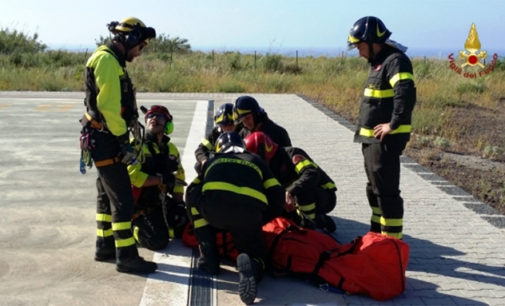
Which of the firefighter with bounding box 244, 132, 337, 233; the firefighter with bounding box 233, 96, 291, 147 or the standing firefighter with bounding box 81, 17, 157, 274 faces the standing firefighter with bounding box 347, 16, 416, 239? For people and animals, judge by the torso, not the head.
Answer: the standing firefighter with bounding box 81, 17, 157, 274

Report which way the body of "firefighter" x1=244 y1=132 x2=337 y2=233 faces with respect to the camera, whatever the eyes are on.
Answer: to the viewer's left

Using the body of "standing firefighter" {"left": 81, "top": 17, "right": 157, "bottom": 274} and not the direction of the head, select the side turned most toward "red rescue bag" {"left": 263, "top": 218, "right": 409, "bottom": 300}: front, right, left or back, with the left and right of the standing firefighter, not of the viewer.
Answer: front

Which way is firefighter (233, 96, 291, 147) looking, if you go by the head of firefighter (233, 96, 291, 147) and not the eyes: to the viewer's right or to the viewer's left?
to the viewer's left

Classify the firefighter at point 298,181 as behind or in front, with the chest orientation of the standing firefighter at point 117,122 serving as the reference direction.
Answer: in front

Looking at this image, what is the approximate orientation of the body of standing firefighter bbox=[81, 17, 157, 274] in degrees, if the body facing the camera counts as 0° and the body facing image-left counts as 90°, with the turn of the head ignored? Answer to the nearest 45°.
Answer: approximately 270°

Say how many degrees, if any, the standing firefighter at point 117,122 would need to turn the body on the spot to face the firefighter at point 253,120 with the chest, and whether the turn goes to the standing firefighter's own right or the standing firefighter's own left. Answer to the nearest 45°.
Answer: approximately 45° to the standing firefighter's own left

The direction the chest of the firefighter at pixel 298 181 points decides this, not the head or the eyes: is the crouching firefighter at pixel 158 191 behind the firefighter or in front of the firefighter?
in front

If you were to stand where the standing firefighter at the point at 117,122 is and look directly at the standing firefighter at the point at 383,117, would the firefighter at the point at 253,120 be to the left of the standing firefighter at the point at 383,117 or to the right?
left

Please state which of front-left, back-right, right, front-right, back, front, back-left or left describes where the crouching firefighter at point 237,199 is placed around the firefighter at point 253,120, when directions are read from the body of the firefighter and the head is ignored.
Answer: front-left

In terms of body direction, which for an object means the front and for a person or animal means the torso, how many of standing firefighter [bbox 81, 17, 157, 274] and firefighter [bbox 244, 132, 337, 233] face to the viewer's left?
1

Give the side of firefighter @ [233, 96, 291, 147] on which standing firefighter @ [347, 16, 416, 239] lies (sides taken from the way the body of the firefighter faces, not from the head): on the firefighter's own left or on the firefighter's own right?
on the firefighter's own left

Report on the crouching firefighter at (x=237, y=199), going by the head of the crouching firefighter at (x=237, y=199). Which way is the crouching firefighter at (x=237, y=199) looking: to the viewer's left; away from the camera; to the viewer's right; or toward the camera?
away from the camera

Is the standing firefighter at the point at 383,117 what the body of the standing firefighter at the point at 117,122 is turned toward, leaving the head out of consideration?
yes

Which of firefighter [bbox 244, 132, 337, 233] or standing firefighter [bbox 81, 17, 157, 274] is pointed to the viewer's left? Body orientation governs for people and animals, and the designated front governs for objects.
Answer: the firefighter

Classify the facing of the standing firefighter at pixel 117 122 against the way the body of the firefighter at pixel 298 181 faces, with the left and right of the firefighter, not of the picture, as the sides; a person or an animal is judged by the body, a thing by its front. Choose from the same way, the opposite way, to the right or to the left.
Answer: the opposite way

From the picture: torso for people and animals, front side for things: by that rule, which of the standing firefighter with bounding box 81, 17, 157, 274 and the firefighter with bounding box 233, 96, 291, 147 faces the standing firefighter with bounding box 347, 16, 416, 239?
the standing firefighter with bounding box 81, 17, 157, 274

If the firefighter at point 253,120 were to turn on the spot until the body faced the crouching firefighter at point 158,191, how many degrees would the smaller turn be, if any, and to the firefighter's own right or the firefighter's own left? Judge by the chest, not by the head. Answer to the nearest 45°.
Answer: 0° — they already face them
